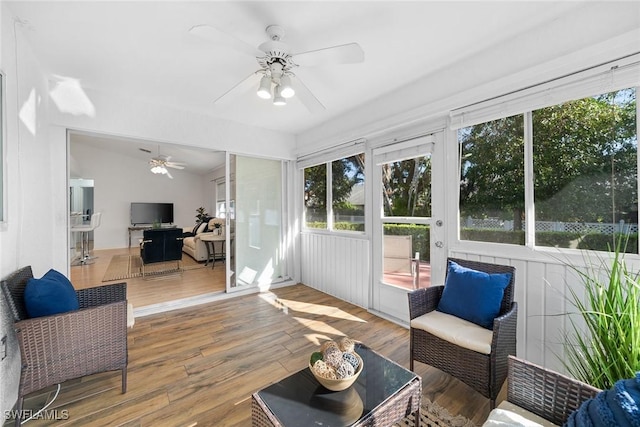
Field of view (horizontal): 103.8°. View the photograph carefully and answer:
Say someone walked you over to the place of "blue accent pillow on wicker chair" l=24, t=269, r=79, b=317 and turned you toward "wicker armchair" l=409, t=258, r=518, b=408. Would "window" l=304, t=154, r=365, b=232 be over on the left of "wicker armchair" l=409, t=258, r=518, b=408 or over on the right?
left

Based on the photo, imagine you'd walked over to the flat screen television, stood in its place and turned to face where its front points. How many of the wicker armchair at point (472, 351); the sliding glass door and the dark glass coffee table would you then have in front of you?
3

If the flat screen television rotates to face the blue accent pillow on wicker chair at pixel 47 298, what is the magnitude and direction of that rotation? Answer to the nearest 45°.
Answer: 0° — it already faces it

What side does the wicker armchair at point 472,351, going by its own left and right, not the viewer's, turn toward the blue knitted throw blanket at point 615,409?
left

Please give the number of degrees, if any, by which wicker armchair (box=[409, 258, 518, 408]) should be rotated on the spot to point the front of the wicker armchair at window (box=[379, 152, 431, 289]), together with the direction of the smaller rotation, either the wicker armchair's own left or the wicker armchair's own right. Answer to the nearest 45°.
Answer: approximately 90° to the wicker armchair's own right

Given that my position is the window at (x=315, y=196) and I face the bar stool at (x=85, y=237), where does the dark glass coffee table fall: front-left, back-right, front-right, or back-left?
back-left

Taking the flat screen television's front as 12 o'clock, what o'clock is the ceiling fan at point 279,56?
The ceiling fan is roughly at 12 o'clock from the flat screen television.

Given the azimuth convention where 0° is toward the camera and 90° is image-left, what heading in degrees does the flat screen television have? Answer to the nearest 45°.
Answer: approximately 0°

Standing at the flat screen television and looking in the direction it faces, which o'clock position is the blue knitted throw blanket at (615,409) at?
The blue knitted throw blanket is roughly at 12 o'clock from the flat screen television.
